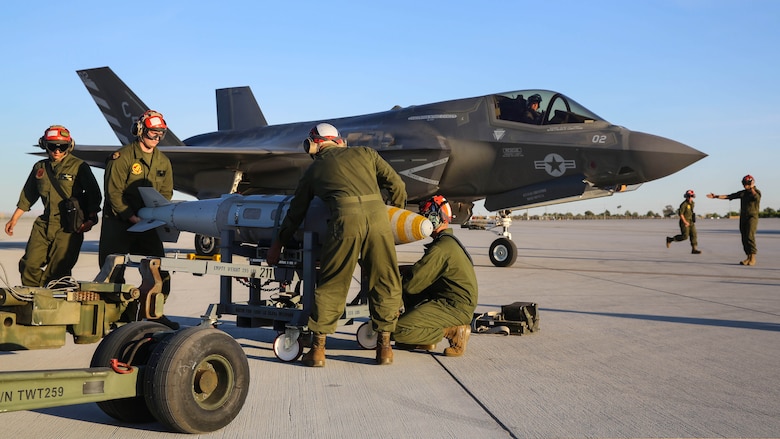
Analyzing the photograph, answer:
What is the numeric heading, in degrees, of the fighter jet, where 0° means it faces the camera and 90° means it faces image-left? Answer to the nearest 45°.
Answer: approximately 315°

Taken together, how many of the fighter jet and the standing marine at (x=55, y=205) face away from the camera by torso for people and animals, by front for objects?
0

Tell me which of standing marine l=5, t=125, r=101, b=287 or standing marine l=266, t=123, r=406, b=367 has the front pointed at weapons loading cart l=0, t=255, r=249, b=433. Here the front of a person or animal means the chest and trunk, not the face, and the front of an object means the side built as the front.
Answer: standing marine l=5, t=125, r=101, b=287

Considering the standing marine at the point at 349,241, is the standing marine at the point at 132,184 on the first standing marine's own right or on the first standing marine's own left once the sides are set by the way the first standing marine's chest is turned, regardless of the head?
on the first standing marine's own left

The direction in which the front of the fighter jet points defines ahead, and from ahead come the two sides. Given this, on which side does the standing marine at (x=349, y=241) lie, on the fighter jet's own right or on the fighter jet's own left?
on the fighter jet's own right

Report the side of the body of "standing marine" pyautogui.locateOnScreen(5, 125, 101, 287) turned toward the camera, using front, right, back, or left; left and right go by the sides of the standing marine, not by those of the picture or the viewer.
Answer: front

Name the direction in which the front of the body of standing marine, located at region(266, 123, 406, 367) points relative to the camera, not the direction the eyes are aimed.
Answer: away from the camera

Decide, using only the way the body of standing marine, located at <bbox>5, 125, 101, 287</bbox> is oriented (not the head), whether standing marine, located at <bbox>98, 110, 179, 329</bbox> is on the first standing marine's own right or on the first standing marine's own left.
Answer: on the first standing marine's own left

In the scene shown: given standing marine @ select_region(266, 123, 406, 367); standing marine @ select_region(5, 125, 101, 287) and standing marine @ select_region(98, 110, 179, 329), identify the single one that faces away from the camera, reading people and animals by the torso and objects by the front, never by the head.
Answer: standing marine @ select_region(266, 123, 406, 367)

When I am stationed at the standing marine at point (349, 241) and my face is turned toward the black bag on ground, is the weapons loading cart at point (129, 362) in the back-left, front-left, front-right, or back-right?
back-right

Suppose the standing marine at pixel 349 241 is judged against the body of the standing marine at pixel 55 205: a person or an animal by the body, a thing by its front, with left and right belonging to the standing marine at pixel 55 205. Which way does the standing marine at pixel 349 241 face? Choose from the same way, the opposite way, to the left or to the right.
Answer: the opposite way

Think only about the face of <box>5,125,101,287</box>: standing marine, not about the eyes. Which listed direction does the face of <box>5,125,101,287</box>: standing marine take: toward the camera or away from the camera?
toward the camera

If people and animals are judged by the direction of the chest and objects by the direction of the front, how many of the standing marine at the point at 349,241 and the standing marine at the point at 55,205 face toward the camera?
1

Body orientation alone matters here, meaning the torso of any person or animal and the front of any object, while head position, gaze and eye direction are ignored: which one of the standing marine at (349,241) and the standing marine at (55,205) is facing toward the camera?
the standing marine at (55,205)
